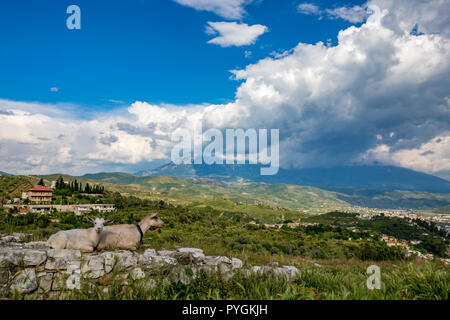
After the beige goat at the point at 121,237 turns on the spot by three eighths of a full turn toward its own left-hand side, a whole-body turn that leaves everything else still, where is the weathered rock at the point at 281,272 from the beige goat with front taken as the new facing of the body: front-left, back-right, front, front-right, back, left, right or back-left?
back

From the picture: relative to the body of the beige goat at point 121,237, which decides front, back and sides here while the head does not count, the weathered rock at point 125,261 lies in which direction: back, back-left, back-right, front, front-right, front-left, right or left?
right

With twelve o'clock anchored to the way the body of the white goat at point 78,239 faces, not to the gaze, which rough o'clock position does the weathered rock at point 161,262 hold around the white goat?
The weathered rock is roughly at 2 o'clock from the white goat.

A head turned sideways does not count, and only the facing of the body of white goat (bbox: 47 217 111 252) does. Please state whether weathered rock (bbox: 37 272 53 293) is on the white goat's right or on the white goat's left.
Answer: on the white goat's right

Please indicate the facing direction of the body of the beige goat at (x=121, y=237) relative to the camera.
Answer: to the viewer's right

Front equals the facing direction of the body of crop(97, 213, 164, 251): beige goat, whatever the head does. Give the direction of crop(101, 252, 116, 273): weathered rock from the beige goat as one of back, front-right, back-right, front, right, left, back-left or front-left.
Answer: right

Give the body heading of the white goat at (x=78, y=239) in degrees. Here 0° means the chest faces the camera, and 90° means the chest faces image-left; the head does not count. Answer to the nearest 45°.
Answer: approximately 270°

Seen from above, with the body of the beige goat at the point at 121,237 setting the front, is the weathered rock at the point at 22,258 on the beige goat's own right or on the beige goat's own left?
on the beige goat's own right

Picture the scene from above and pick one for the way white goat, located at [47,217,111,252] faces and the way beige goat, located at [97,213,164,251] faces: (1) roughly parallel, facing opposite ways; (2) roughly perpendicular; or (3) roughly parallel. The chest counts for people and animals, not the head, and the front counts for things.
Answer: roughly parallel

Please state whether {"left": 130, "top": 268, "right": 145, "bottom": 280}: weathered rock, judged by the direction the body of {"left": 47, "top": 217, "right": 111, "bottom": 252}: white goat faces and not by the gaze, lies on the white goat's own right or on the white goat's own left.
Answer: on the white goat's own right
